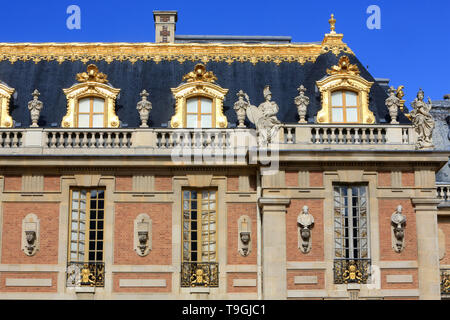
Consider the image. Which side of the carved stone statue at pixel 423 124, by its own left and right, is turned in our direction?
front

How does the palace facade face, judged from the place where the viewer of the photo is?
facing the viewer

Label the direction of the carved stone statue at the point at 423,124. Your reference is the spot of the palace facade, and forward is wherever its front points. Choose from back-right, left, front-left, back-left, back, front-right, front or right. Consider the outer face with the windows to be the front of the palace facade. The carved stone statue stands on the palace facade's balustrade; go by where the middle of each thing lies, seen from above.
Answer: left

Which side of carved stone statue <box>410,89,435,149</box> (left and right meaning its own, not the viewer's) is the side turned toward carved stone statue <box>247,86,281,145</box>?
right

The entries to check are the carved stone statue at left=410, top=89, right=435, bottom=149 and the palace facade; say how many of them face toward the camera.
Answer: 2
